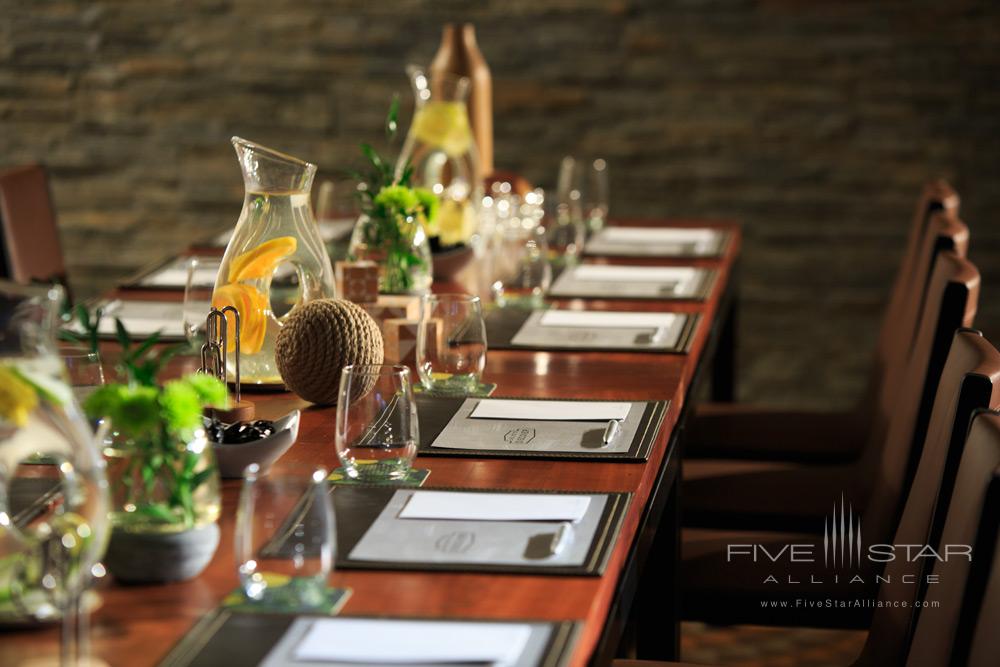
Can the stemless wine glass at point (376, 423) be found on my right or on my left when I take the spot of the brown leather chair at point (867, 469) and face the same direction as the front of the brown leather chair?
on my left

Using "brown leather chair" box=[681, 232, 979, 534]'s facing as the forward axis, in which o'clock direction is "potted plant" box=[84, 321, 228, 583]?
The potted plant is roughly at 10 o'clock from the brown leather chair.

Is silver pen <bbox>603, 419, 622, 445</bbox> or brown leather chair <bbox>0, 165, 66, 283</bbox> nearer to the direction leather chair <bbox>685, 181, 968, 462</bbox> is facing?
the brown leather chair

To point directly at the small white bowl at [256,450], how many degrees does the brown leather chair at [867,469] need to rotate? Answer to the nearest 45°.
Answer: approximately 45° to its left

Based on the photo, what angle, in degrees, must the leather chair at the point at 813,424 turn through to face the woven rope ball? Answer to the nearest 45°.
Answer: approximately 45° to its left

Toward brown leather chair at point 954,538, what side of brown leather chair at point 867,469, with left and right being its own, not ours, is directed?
left

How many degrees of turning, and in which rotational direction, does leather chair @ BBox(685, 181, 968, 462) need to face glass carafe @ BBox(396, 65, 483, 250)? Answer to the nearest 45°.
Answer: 0° — it already faces it

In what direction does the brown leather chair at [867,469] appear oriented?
to the viewer's left

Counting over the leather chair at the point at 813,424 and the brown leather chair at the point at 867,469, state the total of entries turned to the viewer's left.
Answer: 2

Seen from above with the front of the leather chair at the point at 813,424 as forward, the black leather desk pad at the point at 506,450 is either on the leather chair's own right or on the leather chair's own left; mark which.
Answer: on the leather chair's own left

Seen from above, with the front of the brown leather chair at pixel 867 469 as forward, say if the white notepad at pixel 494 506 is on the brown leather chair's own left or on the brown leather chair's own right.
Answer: on the brown leather chair's own left

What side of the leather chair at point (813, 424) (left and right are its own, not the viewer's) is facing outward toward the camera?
left
